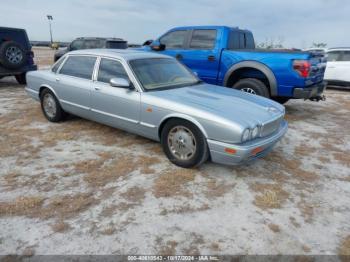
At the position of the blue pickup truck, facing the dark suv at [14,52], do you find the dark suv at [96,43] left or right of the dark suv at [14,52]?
right

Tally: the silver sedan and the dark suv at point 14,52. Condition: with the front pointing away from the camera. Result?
1

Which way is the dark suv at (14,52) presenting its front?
away from the camera

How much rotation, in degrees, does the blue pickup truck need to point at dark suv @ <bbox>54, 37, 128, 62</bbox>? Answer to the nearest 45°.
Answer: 0° — it already faces it

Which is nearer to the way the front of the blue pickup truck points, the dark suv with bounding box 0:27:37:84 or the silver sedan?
the dark suv

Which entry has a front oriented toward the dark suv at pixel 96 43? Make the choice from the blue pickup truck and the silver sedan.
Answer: the blue pickup truck

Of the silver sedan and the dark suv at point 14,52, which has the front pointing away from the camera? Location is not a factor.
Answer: the dark suv

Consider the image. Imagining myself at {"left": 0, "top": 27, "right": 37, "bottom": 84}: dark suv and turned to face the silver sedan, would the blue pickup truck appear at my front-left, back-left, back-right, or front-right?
front-left

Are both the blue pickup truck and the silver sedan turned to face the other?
no

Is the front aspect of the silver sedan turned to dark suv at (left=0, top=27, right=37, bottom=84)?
no

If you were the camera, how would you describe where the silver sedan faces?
facing the viewer and to the right of the viewer

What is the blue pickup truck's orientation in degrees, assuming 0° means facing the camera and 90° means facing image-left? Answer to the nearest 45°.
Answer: approximately 135°

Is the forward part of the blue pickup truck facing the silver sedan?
no

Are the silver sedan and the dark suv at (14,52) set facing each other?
no

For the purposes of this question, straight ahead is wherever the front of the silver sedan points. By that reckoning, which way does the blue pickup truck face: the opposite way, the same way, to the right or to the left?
the opposite way

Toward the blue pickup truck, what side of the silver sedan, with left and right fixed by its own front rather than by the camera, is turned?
left

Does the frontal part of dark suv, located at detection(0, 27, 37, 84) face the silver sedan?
no

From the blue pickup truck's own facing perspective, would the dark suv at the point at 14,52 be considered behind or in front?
in front
